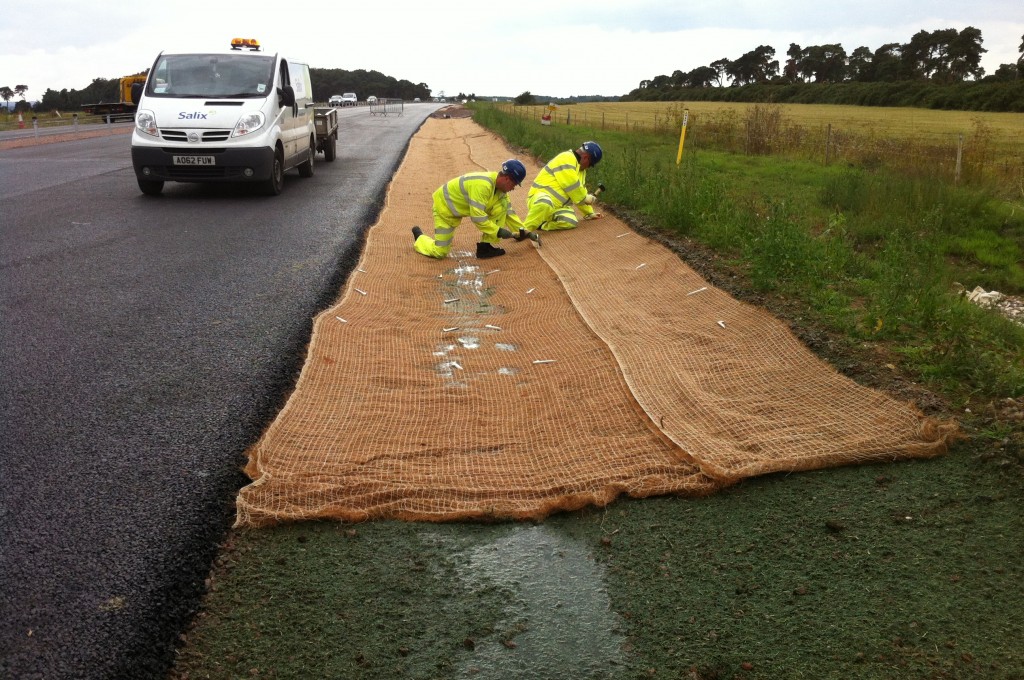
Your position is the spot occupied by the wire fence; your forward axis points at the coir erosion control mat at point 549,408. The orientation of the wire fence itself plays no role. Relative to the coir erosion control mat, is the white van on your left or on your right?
right

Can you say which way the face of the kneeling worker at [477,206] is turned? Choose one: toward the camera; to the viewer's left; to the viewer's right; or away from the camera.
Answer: to the viewer's right

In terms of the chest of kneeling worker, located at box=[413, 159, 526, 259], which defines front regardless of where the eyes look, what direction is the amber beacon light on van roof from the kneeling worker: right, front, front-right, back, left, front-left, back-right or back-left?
back-left

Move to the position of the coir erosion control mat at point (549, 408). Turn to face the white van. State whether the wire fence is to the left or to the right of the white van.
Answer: right

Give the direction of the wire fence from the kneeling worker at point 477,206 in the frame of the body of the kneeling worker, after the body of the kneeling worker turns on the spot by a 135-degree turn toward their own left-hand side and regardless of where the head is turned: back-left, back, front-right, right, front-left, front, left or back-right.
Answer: right

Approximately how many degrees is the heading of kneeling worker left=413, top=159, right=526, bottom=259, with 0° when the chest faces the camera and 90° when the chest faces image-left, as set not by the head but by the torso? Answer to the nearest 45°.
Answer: approximately 270°

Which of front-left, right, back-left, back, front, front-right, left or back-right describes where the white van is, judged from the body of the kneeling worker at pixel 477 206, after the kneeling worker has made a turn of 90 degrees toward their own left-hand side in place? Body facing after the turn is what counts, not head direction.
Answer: front-left
